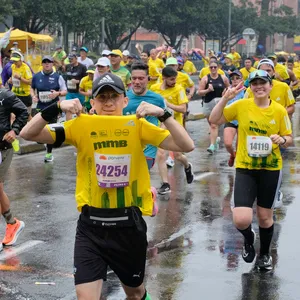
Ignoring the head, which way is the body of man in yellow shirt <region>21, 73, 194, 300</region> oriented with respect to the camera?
toward the camera

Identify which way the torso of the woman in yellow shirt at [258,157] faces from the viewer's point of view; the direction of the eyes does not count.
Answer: toward the camera

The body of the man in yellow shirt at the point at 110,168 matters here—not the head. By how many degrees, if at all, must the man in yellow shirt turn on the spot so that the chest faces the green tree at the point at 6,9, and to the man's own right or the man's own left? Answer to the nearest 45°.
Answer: approximately 180°

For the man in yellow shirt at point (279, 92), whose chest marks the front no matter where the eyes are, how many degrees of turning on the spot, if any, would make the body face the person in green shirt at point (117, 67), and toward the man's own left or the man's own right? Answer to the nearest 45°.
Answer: approximately 135° to the man's own right

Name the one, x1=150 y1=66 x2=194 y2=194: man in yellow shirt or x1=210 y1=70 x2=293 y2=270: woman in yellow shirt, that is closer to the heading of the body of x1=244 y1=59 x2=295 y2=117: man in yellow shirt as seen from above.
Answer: the woman in yellow shirt

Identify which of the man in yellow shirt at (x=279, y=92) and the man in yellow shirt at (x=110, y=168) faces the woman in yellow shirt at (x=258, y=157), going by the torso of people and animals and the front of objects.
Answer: the man in yellow shirt at (x=279, y=92)

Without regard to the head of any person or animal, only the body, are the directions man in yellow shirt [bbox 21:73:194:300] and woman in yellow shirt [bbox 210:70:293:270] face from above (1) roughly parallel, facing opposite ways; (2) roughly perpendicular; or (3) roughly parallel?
roughly parallel

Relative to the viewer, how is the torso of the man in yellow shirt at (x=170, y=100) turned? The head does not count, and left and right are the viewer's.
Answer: facing the viewer and to the left of the viewer

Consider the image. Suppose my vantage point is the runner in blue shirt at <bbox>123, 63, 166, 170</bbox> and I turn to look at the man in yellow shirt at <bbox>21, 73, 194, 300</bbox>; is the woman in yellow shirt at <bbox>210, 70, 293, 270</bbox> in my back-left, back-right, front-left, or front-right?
front-left

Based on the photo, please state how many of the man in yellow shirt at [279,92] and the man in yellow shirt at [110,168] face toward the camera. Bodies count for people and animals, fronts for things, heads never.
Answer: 2

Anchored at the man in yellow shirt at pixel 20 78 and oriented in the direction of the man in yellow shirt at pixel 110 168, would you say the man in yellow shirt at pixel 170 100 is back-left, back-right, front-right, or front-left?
front-left

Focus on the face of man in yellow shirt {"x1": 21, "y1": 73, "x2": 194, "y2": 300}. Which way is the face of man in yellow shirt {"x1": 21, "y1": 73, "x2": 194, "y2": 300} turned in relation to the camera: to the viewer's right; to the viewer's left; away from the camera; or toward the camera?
toward the camera

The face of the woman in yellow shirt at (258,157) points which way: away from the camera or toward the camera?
toward the camera

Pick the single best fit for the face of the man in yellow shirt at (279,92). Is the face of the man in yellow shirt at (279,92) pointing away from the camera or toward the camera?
toward the camera

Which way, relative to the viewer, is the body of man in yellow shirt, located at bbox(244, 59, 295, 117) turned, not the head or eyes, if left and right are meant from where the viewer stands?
facing the viewer
